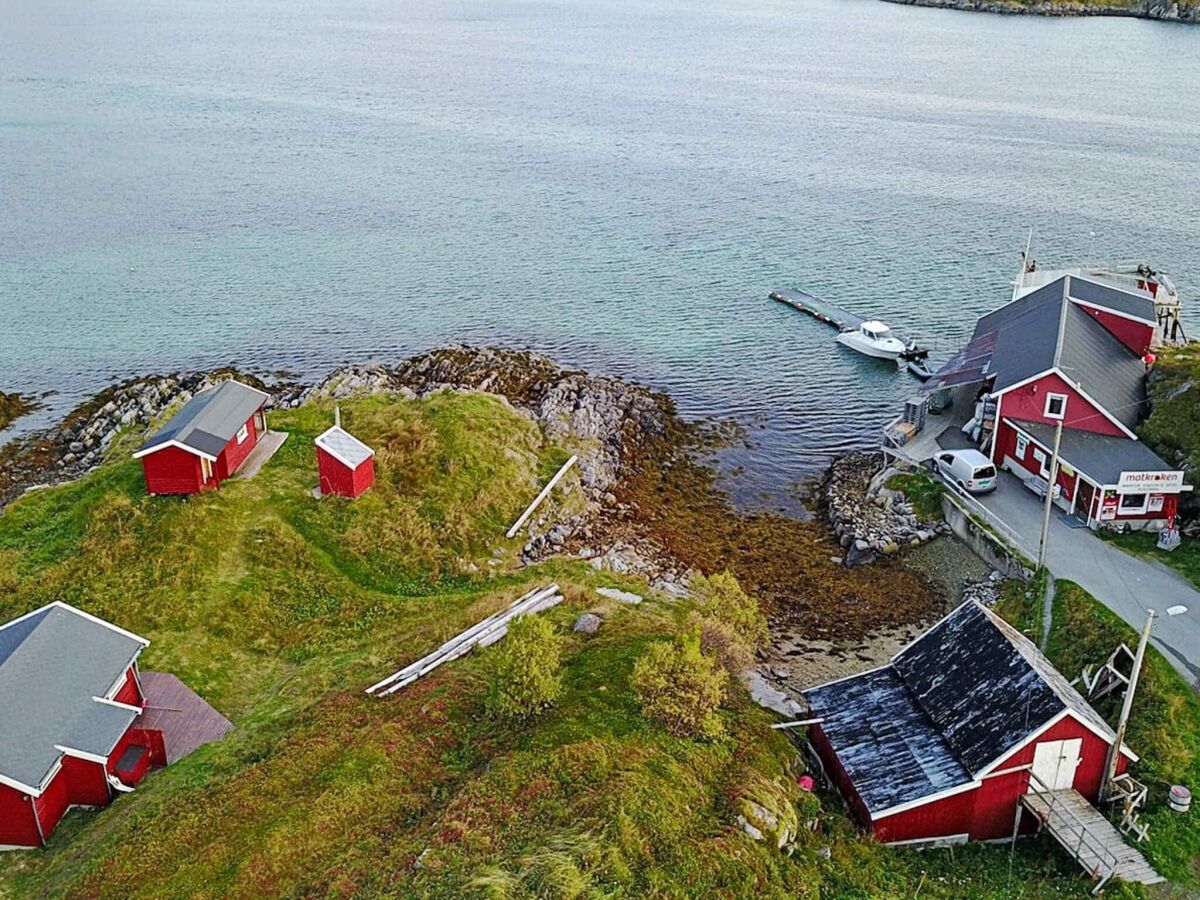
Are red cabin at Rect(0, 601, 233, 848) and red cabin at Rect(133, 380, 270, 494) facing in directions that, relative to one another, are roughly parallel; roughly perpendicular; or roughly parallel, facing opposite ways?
roughly parallel

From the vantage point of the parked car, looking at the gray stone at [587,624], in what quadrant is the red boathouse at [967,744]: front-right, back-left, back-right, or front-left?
front-left

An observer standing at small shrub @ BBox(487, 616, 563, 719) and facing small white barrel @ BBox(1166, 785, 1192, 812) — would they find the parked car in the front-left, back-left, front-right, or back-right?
front-left

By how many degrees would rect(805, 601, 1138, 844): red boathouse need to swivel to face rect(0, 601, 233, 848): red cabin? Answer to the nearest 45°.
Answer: approximately 135° to its right

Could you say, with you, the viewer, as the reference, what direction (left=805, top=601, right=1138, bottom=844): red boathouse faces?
facing the viewer and to the right of the viewer

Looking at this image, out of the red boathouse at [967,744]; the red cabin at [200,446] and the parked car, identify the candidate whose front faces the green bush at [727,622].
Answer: the red cabin

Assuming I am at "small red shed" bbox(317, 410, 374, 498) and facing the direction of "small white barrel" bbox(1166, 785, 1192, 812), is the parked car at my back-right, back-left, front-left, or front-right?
front-left

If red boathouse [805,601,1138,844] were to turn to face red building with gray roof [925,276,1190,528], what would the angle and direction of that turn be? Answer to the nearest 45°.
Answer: approximately 135° to its left

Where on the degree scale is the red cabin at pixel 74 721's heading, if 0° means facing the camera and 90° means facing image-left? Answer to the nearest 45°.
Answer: approximately 315°

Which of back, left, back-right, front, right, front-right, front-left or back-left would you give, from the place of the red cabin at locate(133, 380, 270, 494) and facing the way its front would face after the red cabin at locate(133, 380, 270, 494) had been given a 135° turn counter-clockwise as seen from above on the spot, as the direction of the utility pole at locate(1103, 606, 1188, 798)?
back-right
